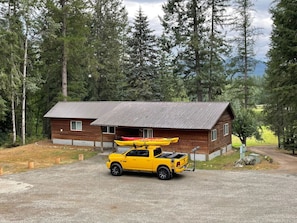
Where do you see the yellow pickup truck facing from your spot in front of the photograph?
facing away from the viewer and to the left of the viewer

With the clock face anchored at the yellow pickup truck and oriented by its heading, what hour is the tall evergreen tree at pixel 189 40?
The tall evergreen tree is roughly at 2 o'clock from the yellow pickup truck.

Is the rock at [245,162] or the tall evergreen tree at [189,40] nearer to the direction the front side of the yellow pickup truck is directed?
the tall evergreen tree

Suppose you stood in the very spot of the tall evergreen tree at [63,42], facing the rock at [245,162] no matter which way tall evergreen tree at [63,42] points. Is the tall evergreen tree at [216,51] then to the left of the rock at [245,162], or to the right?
left

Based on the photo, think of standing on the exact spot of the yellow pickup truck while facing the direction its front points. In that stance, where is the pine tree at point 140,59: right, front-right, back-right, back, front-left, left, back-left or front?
front-right

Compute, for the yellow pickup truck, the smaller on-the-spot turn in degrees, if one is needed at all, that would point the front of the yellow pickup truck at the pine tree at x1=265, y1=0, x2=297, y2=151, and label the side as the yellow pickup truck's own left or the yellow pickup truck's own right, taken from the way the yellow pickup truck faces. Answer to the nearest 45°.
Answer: approximately 90° to the yellow pickup truck's own right

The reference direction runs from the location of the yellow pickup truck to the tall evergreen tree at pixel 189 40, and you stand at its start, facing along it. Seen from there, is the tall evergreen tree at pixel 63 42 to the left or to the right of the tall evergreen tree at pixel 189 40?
left

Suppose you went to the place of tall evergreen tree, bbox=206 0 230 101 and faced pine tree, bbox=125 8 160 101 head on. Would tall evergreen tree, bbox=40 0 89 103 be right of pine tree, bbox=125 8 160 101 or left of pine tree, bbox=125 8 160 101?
left

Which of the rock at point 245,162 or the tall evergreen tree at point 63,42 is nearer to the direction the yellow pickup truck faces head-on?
the tall evergreen tree

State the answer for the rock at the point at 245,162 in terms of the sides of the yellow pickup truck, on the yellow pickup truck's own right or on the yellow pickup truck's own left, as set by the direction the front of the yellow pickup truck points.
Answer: on the yellow pickup truck's own right

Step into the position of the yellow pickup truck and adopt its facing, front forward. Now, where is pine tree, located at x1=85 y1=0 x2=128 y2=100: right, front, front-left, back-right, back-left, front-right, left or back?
front-right
